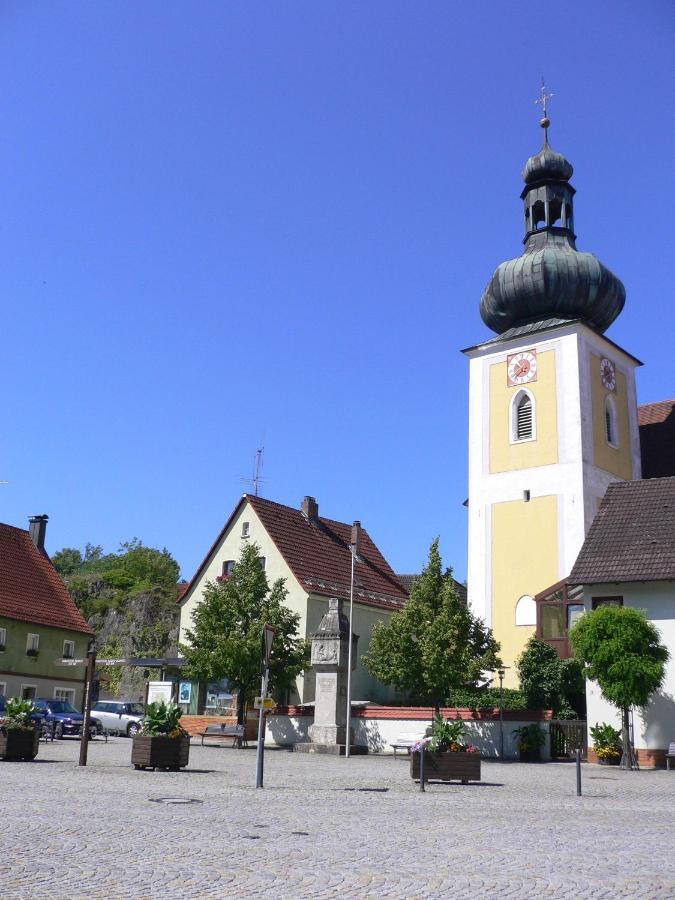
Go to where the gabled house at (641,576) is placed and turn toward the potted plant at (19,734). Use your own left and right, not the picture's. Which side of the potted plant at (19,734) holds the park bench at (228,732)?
right

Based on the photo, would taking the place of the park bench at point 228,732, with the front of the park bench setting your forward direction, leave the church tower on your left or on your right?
on your left

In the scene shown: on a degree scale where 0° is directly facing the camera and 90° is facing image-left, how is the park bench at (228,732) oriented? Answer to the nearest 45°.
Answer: approximately 0°

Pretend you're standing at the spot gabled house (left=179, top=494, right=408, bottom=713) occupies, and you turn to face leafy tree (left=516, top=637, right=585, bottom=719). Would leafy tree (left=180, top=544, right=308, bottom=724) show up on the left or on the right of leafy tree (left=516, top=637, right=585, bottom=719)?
right

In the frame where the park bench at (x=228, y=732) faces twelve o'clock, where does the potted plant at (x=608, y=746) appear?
The potted plant is roughly at 10 o'clock from the park bench.
